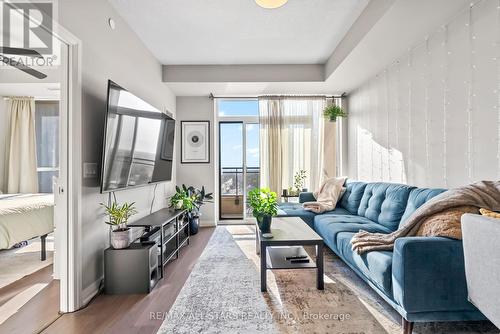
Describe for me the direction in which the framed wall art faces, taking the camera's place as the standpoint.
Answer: facing the viewer

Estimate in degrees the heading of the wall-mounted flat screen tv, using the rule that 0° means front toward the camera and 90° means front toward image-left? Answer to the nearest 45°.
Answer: approximately 315°

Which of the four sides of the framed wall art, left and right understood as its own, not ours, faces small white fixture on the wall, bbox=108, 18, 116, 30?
front

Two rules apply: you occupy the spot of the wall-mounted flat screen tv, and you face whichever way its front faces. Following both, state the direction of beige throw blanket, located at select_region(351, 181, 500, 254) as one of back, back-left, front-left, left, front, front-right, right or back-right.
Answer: front

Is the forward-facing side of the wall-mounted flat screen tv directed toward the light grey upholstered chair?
yes

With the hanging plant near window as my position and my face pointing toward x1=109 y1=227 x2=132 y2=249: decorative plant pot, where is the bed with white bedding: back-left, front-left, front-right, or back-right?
front-right

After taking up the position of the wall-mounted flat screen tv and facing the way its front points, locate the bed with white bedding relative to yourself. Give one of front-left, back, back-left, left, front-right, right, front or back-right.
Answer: back

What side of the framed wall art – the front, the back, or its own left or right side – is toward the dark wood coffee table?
front

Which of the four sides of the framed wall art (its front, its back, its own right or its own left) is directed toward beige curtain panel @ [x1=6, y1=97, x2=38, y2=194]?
right

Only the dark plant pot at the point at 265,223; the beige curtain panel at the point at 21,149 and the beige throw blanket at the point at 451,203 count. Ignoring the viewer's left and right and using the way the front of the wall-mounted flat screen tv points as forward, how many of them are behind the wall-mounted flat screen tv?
1

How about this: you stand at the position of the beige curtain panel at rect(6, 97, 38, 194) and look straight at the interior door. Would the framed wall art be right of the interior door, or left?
left

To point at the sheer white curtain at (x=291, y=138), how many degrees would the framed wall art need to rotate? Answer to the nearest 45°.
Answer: approximately 90° to its left

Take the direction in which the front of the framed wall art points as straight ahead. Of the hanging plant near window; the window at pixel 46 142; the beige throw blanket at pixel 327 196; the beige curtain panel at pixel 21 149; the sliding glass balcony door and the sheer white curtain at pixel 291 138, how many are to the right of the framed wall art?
2

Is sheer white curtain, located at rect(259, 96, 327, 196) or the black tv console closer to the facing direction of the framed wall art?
the black tv console

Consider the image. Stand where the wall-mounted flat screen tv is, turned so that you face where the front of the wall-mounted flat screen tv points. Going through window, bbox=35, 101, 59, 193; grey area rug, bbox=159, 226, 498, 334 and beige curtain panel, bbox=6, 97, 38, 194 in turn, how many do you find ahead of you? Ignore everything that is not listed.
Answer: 1

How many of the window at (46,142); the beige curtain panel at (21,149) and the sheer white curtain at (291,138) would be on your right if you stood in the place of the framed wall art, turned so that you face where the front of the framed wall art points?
2

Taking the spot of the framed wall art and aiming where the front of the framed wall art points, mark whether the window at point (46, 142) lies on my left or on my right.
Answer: on my right

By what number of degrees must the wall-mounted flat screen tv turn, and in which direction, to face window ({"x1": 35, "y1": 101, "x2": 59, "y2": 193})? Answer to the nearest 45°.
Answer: approximately 180°

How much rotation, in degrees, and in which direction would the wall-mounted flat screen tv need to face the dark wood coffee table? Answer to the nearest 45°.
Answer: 0° — it already faces it

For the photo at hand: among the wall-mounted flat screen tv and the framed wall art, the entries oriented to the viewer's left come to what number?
0
